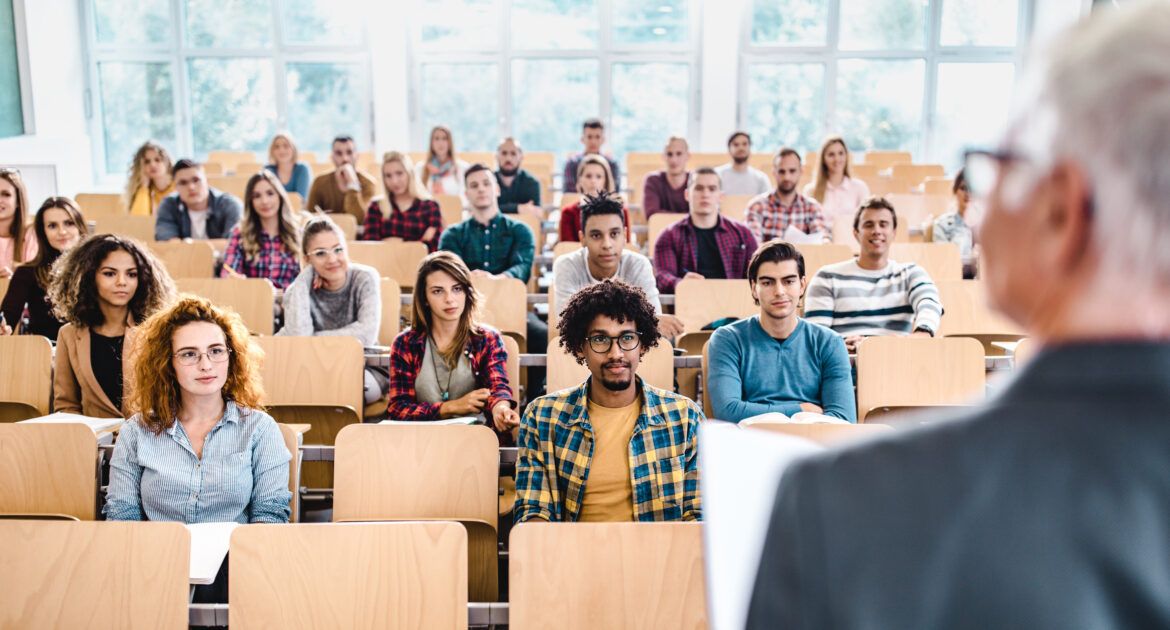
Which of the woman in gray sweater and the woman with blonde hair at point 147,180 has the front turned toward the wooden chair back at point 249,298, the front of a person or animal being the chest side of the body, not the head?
the woman with blonde hair

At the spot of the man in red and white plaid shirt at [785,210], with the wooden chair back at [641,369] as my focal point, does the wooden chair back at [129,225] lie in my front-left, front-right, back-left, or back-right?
front-right

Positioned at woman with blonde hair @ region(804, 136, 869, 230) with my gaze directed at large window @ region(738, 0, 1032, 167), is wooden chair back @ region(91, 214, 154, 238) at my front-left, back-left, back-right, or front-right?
back-left

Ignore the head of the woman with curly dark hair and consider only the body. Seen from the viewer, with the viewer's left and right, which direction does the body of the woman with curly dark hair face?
facing the viewer and to the right of the viewer

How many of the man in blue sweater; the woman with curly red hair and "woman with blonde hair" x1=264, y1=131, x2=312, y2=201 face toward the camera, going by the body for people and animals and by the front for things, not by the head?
3

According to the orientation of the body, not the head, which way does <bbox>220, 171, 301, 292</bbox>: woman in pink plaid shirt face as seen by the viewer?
toward the camera

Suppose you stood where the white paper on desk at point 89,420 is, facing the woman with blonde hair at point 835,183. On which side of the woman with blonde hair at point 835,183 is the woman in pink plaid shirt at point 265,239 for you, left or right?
left

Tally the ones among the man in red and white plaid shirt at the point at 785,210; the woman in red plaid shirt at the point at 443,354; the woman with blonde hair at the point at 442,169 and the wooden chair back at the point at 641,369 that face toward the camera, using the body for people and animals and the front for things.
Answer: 4

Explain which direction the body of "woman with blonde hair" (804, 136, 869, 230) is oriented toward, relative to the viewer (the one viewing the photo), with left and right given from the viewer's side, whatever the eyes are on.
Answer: facing the viewer

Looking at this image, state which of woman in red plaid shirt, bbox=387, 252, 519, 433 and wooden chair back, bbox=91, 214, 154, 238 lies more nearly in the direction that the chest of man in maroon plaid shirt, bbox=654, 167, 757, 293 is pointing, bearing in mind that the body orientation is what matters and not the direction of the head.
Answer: the woman in red plaid shirt

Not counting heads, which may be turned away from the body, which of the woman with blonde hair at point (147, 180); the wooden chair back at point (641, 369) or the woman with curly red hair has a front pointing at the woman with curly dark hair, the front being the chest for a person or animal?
the woman with blonde hair

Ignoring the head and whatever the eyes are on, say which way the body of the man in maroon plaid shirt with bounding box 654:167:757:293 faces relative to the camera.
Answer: toward the camera

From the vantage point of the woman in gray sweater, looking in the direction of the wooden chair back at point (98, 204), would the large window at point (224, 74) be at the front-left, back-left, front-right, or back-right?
front-right

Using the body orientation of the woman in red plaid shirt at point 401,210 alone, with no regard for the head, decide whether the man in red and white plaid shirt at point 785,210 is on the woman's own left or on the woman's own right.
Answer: on the woman's own left

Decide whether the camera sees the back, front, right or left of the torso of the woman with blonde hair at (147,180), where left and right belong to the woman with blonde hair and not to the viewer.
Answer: front
